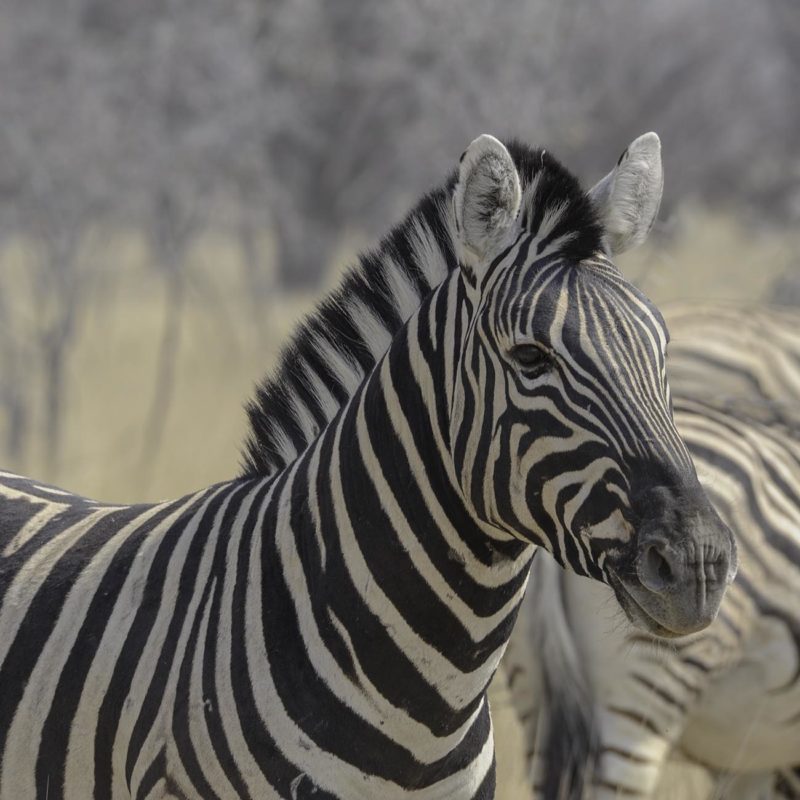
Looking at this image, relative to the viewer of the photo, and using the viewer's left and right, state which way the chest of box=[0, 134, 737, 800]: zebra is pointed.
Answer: facing the viewer and to the right of the viewer
